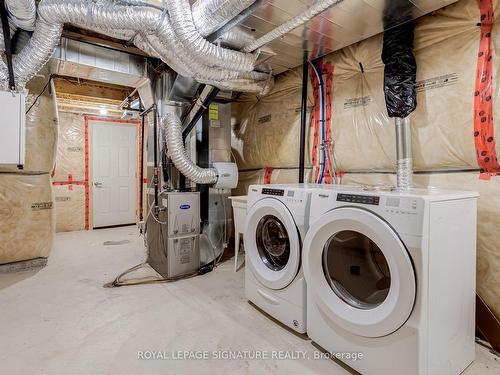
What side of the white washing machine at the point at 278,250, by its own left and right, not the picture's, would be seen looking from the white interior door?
right

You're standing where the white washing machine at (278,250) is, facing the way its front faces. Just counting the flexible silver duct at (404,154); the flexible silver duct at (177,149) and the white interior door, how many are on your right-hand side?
2

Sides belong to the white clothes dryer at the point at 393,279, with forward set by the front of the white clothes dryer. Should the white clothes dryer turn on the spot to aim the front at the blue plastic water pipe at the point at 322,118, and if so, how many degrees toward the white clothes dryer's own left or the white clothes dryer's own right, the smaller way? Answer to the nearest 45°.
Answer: approximately 90° to the white clothes dryer's own right

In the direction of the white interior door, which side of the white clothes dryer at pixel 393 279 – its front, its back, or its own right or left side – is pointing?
right

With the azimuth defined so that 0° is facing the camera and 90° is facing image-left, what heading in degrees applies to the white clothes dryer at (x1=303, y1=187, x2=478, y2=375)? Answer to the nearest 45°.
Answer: approximately 45°

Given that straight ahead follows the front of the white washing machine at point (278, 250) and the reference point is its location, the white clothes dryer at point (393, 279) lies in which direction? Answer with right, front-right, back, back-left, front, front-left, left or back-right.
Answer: left

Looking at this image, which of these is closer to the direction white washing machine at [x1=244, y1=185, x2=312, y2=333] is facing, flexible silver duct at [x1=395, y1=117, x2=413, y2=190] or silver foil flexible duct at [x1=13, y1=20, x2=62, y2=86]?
the silver foil flexible duct

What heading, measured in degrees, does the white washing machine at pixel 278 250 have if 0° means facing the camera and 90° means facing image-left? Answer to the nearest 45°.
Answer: approximately 45°
